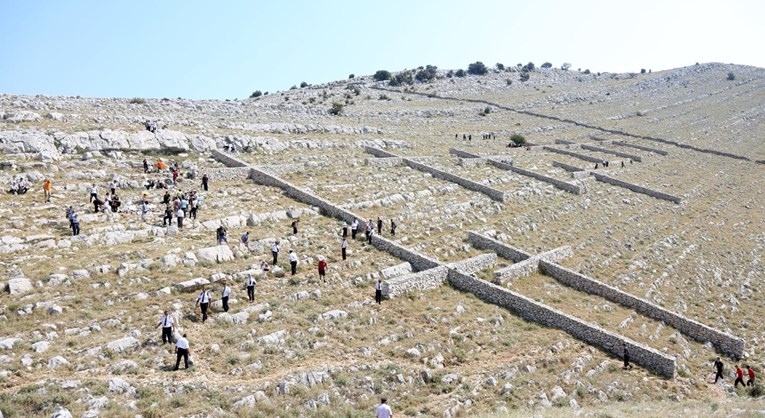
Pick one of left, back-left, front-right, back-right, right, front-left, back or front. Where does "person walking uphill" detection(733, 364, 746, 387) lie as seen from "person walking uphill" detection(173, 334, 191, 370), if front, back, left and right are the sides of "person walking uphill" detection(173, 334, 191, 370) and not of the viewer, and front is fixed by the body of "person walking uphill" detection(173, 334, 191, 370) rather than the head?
right

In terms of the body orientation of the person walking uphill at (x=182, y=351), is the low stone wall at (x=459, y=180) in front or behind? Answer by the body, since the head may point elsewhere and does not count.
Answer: in front

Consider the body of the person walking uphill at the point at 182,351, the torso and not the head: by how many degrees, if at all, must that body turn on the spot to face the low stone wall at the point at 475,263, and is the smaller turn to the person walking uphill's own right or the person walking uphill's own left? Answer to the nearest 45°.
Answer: approximately 45° to the person walking uphill's own right

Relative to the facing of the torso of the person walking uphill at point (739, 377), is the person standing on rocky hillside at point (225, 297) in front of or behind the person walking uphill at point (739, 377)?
in front

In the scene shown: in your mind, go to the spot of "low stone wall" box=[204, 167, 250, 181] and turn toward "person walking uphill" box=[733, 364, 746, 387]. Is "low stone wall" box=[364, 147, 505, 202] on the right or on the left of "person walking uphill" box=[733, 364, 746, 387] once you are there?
left

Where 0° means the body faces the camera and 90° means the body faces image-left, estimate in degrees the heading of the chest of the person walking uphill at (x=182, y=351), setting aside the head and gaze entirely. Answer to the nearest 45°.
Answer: approximately 180°

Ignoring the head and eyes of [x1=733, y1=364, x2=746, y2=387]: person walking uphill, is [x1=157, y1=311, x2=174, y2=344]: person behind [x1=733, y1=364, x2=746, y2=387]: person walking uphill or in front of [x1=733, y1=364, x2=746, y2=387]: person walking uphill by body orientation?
in front

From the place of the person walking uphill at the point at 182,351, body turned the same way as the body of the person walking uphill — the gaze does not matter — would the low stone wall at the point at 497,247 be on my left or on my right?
on my right
